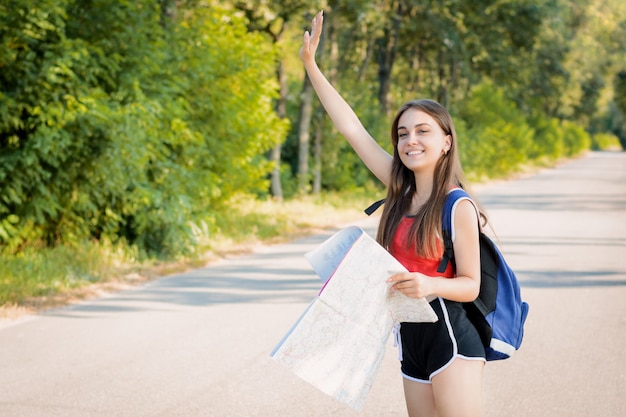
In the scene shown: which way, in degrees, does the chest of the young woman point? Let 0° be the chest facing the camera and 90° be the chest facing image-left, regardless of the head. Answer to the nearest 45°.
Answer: approximately 45°

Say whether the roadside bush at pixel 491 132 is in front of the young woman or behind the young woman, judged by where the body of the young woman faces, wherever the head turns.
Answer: behind
